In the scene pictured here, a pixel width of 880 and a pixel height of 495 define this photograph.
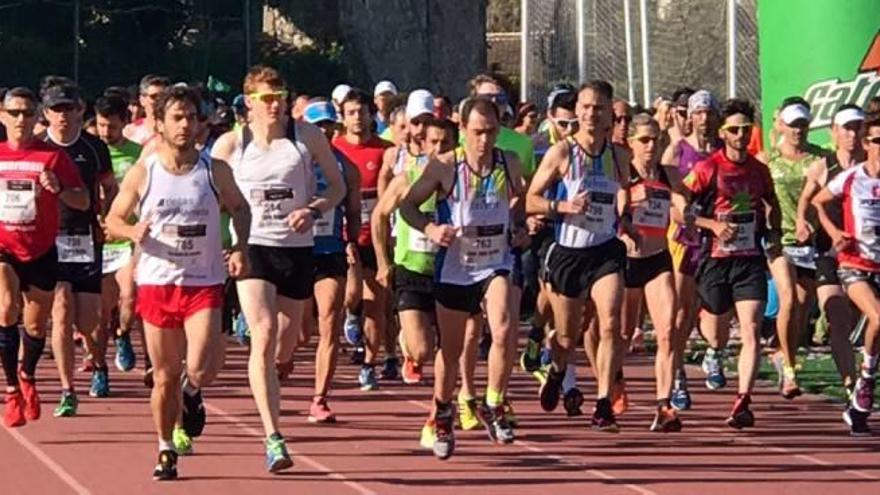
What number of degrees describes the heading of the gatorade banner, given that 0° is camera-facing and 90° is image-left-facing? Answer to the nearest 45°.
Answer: approximately 0°

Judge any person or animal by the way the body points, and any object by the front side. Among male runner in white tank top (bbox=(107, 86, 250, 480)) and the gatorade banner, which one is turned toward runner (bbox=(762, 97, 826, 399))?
the gatorade banner

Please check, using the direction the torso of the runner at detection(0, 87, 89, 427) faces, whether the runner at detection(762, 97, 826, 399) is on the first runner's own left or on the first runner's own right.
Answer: on the first runner's own left

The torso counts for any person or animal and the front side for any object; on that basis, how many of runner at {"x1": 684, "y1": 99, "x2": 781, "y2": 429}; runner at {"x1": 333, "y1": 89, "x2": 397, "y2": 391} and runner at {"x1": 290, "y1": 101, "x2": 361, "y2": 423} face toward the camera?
3

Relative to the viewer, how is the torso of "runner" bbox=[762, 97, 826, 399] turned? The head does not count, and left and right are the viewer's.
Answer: facing the viewer

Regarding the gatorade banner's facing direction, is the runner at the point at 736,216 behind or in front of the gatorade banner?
in front

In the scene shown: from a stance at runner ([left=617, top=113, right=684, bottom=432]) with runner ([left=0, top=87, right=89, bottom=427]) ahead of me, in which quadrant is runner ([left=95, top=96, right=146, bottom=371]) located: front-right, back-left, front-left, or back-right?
front-right

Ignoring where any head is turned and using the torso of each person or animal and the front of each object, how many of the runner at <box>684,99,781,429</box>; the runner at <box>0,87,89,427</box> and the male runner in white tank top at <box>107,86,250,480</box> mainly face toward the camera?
3

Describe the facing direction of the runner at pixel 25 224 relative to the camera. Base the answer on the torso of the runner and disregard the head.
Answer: toward the camera

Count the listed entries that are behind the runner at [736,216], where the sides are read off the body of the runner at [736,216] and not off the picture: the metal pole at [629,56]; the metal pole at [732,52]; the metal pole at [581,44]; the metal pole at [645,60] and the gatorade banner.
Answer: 5

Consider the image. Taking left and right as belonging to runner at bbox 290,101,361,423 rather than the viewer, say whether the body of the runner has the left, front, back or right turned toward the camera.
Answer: front

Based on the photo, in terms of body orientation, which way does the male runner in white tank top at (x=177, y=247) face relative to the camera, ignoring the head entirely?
toward the camera

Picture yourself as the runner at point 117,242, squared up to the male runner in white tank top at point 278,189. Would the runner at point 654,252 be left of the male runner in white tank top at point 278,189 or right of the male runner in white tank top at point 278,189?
left

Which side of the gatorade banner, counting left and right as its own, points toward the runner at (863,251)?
front

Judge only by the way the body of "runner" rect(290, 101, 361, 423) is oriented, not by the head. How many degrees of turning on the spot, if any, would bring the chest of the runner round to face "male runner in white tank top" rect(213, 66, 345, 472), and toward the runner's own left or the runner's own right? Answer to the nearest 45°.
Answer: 0° — they already face them

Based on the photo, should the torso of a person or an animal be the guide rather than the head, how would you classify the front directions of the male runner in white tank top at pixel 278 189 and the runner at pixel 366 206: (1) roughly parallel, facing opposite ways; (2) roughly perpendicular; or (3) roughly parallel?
roughly parallel
